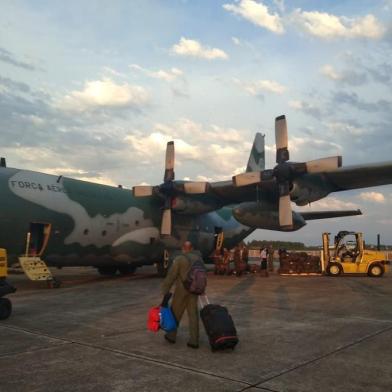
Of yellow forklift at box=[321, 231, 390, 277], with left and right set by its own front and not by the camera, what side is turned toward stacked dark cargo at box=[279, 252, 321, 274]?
front

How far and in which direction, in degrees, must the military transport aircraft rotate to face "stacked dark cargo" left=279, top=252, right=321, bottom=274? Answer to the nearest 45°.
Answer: approximately 180°

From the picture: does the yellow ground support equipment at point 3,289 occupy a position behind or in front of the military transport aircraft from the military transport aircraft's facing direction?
in front

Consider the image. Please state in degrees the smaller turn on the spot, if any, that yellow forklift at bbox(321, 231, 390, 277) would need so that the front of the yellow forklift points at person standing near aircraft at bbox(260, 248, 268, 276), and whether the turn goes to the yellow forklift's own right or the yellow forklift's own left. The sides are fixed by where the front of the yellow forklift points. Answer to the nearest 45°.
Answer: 0° — it already faces them

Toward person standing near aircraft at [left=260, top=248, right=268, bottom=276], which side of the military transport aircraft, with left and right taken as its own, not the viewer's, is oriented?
back

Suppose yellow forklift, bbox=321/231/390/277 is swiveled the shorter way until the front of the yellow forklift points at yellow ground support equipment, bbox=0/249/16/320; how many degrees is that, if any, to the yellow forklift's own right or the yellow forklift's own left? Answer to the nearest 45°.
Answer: approximately 45° to the yellow forklift's own left

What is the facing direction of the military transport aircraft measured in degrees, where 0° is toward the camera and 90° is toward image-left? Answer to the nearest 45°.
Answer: approximately 45°

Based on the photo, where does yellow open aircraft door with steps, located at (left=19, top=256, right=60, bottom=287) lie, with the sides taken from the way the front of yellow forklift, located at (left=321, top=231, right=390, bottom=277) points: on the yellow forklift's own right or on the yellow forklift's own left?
on the yellow forklift's own left

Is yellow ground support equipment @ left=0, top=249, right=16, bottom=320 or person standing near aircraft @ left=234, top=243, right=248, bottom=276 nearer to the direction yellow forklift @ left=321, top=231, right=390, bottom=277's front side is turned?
the person standing near aircraft

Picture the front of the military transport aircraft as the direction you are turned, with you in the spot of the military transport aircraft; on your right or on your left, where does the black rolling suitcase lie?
on your left

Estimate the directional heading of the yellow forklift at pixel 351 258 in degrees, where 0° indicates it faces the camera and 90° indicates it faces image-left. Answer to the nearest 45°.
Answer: approximately 90°

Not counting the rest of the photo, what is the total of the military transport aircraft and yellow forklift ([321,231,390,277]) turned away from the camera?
0

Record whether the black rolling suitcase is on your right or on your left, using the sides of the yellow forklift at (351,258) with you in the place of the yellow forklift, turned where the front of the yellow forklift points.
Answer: on your left

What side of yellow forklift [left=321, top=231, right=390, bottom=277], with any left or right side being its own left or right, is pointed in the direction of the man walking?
left
